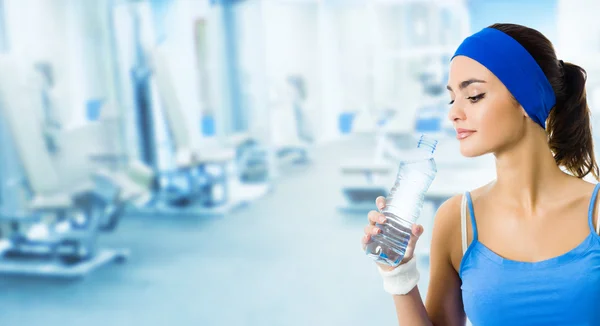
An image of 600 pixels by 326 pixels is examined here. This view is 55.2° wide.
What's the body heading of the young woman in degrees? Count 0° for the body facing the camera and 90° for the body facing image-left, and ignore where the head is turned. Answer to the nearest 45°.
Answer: approximately 0°
